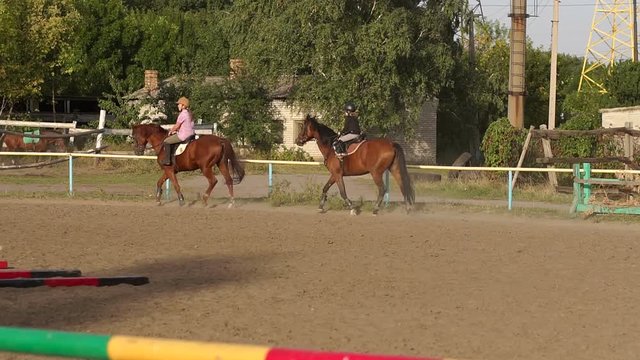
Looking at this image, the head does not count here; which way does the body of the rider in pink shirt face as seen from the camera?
to the viewer's left

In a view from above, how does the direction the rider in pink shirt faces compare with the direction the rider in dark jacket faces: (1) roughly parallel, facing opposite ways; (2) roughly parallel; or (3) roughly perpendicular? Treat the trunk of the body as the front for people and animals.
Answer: roughly parallel

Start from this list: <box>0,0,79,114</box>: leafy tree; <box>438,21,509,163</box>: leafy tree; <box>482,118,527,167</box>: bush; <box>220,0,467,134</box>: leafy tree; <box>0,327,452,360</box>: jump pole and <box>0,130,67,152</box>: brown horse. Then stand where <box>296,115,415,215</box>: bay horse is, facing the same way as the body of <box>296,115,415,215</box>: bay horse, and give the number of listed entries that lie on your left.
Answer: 1

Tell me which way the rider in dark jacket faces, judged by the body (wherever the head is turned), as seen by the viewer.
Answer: to the viewer's left

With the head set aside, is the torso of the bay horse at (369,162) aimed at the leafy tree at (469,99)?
no

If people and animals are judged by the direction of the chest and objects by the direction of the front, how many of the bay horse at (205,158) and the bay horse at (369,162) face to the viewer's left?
2

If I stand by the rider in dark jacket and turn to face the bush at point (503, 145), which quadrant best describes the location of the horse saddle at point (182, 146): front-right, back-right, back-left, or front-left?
back-left

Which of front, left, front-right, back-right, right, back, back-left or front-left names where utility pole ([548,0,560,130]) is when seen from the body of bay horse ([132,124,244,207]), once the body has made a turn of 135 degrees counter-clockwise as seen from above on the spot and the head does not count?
left

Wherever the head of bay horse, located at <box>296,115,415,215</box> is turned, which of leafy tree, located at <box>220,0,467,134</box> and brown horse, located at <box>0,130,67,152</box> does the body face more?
the brown horse

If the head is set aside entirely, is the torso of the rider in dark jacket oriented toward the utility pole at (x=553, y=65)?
no

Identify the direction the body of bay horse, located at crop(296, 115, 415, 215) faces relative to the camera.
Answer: to the viewer's left

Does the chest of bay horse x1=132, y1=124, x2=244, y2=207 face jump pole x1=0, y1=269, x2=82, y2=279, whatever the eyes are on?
no

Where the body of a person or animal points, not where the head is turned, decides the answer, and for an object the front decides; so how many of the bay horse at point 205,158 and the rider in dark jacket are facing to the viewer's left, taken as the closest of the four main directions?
2

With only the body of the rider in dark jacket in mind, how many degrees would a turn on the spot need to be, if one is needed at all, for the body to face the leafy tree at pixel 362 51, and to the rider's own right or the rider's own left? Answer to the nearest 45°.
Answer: approximately 90° to the rider's own right

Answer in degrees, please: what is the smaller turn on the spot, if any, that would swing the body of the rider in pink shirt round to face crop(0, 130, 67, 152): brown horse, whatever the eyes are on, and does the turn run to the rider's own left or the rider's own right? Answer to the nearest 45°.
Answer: approximately 45° to the rider's own right

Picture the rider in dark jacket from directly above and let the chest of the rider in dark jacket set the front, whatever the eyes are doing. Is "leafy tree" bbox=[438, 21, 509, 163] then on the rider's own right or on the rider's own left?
on the rider's own right

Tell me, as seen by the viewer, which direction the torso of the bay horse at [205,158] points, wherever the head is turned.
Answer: to the viewer's left

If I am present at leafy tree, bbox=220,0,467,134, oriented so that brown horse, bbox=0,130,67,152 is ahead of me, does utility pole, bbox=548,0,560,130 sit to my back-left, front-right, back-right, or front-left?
back-left
